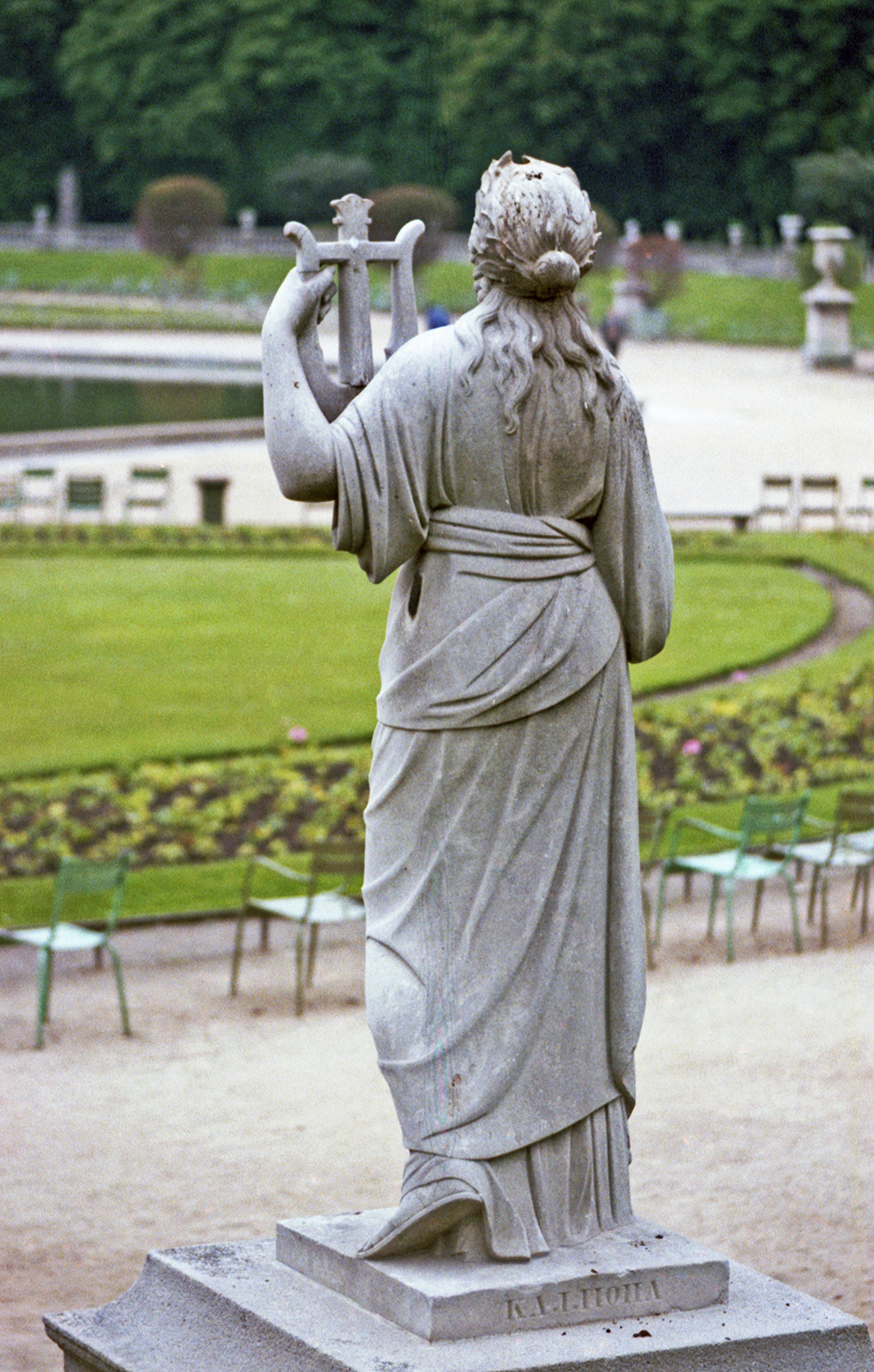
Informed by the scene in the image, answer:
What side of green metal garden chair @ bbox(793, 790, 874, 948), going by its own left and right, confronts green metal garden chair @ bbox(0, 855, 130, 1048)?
front

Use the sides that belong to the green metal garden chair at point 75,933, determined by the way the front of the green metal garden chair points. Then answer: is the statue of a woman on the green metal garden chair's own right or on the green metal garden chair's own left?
on the green metal garden chair's own left

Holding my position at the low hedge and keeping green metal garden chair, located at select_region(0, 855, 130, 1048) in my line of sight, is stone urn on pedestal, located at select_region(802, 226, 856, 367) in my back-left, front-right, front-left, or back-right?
back-left

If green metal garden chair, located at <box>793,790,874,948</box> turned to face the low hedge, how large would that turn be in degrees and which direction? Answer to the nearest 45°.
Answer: approximately 90° to its right

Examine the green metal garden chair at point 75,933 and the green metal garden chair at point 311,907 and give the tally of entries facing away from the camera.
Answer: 0

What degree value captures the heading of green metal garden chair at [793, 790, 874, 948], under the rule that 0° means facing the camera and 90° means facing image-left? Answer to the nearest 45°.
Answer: approximately 45°

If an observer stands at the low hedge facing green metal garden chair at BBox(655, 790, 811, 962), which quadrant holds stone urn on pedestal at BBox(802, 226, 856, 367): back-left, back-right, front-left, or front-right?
back-left
